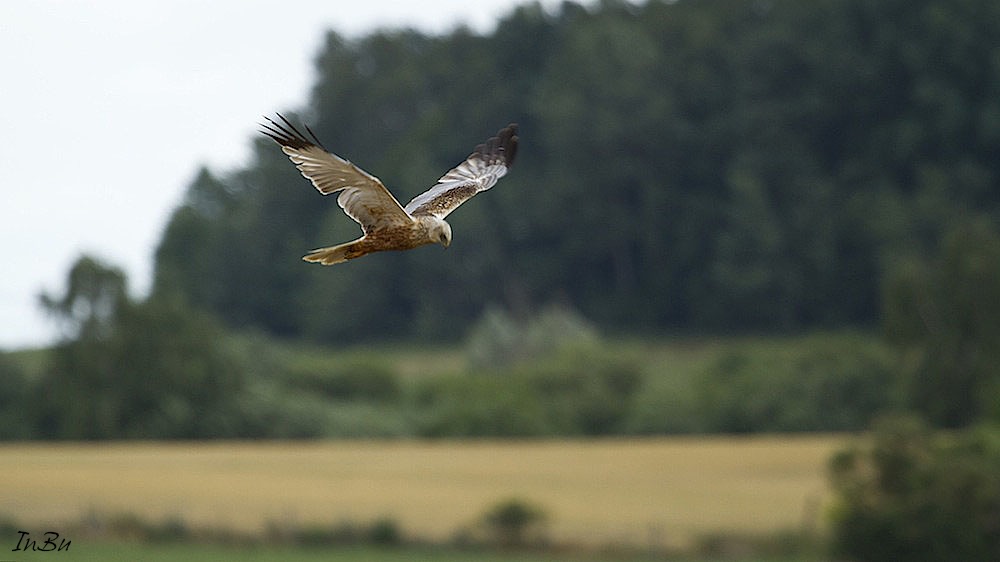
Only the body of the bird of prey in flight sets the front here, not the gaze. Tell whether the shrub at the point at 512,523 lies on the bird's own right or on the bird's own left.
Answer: on the bird's own left

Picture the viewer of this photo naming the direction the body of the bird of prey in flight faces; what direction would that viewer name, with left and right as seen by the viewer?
facing the viewer and to the right of the viewer

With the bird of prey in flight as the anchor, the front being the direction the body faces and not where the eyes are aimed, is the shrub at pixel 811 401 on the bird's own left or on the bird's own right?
on the bird's own left
